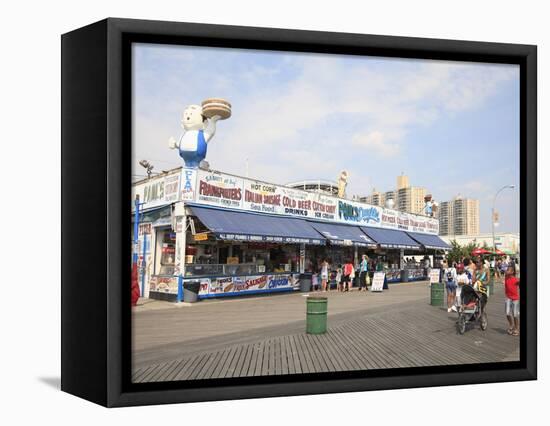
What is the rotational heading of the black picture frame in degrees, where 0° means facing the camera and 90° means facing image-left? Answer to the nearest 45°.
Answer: approximately 315°
